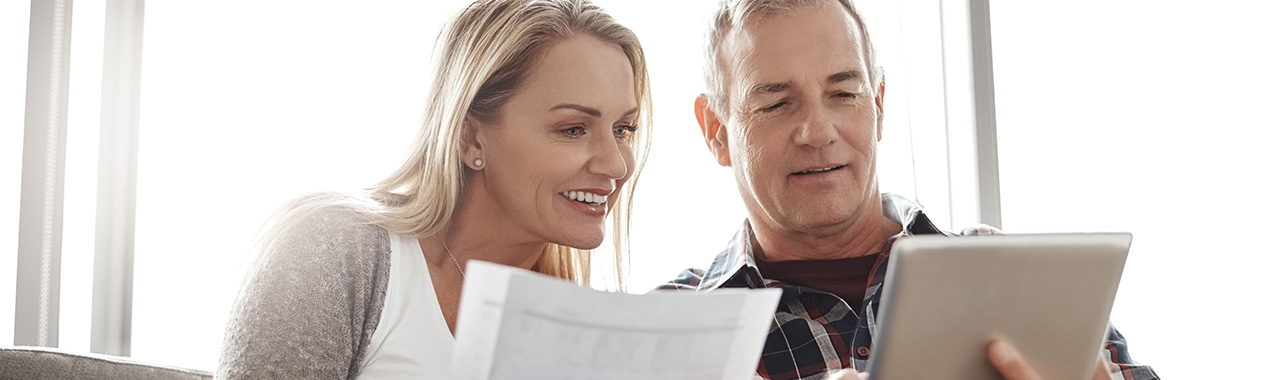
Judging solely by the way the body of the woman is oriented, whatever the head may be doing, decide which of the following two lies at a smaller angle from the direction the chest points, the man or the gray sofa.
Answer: the man

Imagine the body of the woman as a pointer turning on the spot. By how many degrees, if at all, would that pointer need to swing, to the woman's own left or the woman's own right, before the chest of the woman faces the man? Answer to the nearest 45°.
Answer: approximately 45° to the woman's own left

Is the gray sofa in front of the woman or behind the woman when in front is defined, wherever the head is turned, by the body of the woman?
behind

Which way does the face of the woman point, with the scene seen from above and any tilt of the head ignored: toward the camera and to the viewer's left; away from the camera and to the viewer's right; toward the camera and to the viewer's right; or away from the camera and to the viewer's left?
toward the camera and to the viewer's right

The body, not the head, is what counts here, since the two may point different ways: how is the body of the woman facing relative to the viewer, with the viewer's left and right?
facing the viewer and to the right of the viewer
